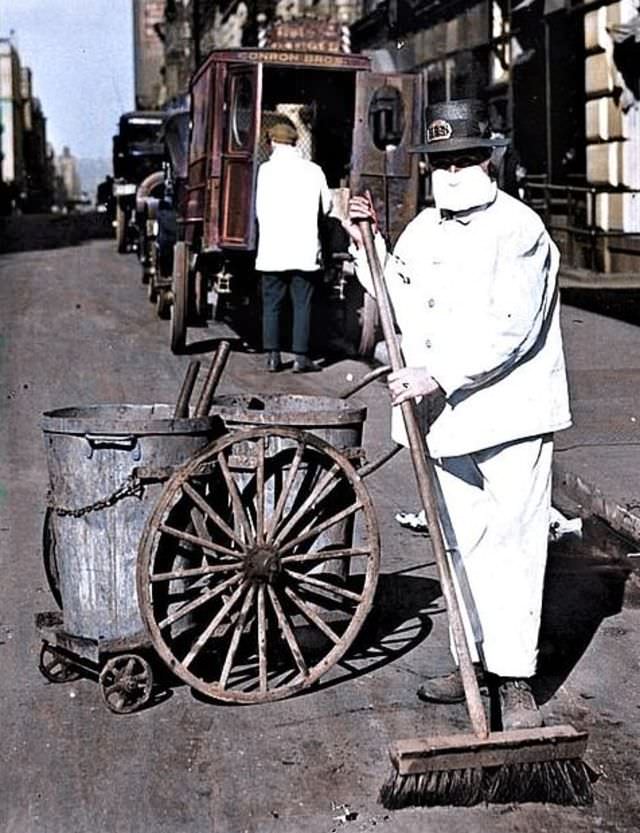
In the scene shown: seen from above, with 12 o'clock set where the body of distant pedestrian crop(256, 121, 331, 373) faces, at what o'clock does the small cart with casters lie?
The small cart with casters is roughly at 6 o'clock from the distant pedestrian.

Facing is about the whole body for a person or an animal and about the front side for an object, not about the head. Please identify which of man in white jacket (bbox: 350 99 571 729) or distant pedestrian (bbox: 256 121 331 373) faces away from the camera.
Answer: the distant pedestrian

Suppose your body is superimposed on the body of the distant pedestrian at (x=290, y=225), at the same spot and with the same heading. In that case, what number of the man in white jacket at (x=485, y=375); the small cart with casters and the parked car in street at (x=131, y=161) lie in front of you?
1

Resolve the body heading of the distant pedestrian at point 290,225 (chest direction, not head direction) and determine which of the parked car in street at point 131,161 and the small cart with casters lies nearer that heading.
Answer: the parked car in street

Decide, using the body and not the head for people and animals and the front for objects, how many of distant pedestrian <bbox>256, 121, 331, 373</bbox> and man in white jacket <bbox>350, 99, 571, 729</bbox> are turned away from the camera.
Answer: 1

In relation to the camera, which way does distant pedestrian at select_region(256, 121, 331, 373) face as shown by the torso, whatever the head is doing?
away from the camera

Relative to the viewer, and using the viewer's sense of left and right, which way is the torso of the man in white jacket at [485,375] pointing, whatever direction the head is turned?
facing the viewer and to the left of the viewer

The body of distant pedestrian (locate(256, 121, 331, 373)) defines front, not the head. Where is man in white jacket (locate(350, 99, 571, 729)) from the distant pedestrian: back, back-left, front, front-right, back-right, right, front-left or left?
back

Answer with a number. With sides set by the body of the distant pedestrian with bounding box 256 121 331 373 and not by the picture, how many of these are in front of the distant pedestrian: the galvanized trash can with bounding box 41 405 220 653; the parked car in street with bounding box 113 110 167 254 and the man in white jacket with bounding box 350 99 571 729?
1

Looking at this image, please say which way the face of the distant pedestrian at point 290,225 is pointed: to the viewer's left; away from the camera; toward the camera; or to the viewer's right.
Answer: away from the camera
